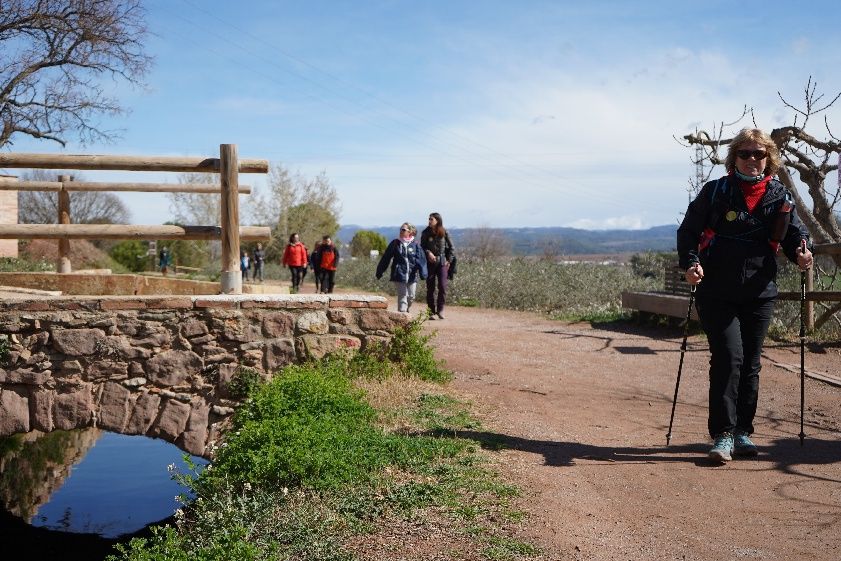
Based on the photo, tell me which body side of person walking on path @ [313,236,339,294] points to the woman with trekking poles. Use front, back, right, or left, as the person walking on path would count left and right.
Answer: front

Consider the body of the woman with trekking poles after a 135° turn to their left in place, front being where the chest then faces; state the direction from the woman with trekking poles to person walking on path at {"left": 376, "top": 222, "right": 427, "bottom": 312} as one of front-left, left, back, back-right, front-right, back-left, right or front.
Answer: left

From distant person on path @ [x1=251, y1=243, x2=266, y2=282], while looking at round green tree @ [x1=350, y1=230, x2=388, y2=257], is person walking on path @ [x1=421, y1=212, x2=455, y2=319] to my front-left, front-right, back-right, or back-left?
back-right

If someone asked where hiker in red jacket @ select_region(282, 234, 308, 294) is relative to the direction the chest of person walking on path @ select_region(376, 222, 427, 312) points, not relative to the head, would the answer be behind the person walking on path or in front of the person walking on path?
behind

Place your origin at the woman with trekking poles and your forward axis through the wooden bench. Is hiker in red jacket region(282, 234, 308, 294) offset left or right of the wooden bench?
left

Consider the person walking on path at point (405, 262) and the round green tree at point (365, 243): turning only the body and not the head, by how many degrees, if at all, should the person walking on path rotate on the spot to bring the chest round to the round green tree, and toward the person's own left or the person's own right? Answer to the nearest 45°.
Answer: approximately 180°

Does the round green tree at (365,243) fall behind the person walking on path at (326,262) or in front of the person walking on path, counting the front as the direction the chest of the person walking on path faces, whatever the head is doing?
behind

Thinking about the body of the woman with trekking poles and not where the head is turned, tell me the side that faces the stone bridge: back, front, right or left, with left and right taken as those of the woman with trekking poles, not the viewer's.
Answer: right

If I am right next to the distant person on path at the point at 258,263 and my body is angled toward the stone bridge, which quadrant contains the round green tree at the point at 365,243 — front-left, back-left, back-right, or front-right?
back-left

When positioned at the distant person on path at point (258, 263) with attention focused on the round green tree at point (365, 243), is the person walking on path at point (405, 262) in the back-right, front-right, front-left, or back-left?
back-right

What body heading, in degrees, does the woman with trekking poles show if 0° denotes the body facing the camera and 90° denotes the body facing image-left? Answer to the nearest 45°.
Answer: approximately 0°

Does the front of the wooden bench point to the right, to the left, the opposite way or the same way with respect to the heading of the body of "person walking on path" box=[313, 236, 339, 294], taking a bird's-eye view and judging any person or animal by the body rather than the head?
to the right

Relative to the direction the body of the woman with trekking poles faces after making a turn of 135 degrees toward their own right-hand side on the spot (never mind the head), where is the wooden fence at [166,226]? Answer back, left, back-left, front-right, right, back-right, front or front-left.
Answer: front-left

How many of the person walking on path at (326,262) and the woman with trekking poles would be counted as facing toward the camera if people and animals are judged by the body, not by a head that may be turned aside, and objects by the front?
2

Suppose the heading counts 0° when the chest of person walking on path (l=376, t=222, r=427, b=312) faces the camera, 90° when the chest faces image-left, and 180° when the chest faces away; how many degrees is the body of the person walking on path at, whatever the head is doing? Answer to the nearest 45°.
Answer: approximately 0°

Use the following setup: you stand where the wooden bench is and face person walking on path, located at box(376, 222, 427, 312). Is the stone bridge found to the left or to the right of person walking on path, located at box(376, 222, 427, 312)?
left
